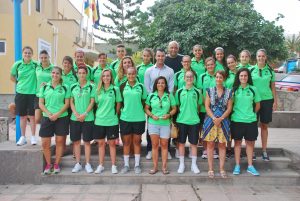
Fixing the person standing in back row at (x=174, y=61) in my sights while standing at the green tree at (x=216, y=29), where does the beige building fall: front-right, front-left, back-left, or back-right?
front-right

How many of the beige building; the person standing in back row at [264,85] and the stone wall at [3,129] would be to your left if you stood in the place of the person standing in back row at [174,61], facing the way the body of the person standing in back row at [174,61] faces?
1

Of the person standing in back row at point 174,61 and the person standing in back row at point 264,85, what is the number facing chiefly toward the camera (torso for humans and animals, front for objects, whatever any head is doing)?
2

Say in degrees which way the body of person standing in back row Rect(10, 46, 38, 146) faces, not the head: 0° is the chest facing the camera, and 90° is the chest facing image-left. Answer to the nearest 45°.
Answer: approximately 0°

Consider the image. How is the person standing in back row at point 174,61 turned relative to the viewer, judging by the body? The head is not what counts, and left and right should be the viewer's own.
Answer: facing the viewer

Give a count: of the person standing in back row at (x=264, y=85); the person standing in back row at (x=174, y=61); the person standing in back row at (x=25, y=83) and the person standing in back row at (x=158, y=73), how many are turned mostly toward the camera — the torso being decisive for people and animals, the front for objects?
4

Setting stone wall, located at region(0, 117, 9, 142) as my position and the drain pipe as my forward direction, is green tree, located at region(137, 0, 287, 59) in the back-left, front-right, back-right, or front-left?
front-right

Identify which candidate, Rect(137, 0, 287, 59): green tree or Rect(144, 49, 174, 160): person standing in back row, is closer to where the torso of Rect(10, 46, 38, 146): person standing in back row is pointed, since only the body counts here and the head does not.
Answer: the person standing in back row

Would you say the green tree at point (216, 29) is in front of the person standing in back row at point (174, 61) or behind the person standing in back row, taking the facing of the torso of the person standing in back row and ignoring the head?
behind

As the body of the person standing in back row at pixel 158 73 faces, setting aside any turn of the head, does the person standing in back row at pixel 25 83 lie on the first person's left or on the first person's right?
on the first person's right

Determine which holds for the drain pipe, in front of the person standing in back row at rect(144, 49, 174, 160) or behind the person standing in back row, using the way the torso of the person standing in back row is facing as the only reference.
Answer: behind

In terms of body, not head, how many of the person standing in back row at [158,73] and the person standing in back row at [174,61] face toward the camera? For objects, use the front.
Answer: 2

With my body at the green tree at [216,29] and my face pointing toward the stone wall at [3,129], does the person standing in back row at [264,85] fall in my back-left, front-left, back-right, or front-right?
front-left
